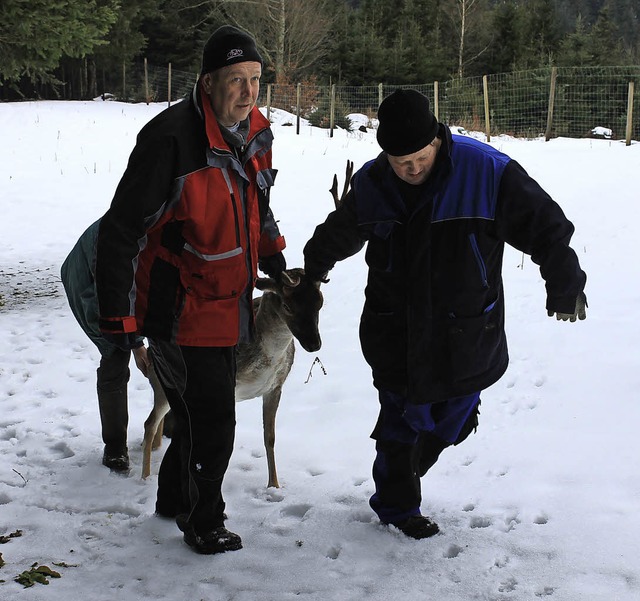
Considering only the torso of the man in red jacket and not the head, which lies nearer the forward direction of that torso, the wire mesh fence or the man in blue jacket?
the man in blue jacket

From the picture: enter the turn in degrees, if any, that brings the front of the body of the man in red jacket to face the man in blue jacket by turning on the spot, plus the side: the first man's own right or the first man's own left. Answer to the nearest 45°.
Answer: approximately 45° to the first man's own left

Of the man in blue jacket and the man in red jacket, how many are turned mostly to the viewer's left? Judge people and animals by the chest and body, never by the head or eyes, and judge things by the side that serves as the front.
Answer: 0

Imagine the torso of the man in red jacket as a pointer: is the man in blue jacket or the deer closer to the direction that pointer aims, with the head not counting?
the man in blue jacket

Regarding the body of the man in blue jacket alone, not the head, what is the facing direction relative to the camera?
toward the camera

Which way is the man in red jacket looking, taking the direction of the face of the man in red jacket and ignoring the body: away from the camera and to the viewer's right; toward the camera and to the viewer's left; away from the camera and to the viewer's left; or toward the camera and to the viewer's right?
toward the camera and to the viewer's right

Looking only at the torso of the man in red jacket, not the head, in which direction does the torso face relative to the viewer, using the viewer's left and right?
facing the viewer and to the right of the viewer

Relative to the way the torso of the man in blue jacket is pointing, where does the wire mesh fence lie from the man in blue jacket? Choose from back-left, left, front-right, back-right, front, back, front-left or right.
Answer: back

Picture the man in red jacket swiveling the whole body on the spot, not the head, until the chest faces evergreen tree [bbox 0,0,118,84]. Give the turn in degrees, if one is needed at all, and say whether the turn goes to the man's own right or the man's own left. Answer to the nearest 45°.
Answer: approximately 135° to the man's own left

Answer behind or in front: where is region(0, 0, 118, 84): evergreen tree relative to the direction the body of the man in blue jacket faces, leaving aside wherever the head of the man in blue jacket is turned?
behind

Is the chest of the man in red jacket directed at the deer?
no

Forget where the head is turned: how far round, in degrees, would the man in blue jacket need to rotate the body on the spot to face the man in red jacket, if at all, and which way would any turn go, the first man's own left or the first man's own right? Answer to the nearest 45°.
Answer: approximately 90° to the first man's own right

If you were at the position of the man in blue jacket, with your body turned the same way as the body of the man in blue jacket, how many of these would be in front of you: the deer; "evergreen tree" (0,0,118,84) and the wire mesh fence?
0

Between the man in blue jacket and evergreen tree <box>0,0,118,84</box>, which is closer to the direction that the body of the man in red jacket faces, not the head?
the man in blue jacket
